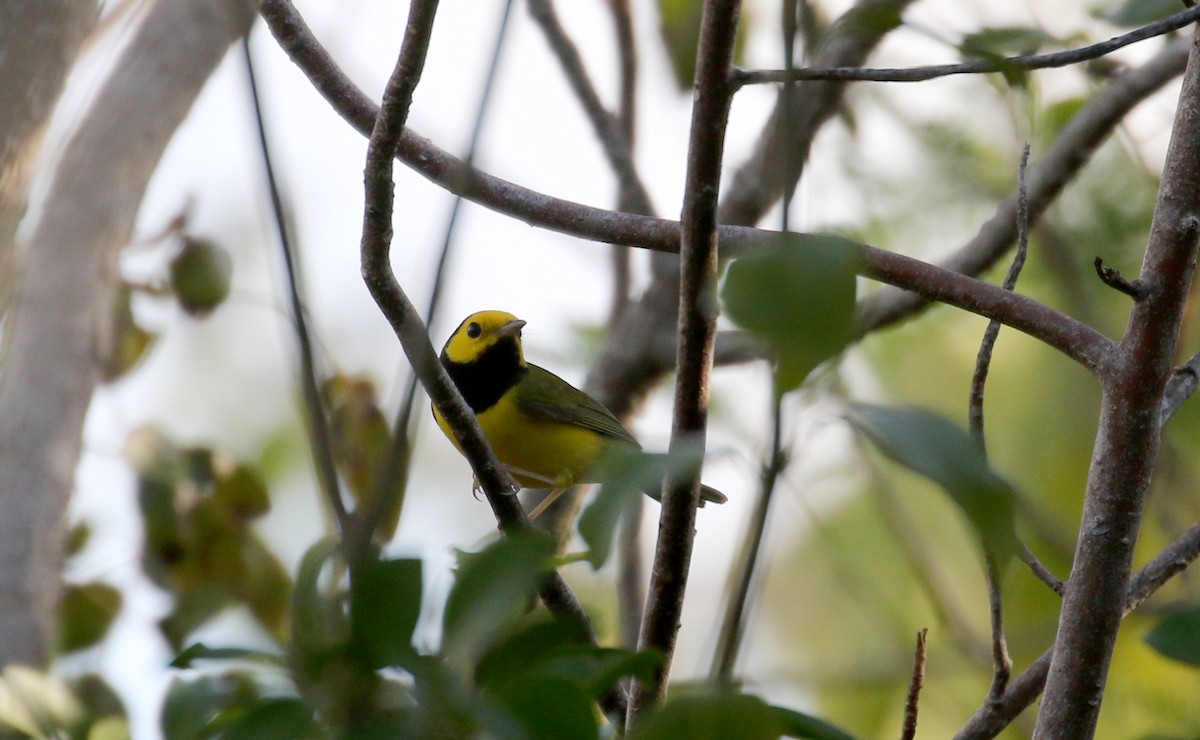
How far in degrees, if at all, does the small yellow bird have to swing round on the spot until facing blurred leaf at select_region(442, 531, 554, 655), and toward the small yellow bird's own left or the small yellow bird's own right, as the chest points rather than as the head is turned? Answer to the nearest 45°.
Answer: approximately 45° to the small yellow bird's own left

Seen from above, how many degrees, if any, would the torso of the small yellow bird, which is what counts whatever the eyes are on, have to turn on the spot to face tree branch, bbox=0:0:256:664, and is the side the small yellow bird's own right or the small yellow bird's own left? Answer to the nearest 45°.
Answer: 0° — it already faces it

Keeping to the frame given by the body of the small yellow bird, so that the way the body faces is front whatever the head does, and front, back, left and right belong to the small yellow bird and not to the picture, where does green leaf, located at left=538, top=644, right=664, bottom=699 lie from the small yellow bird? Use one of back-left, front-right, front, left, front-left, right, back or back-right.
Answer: front-left

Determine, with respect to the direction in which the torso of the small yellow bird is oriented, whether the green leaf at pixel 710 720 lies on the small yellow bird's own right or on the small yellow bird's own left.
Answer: on the small yellow bird's own left

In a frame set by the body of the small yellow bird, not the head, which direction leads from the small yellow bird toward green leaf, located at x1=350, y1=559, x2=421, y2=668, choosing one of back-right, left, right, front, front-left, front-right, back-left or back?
front-left

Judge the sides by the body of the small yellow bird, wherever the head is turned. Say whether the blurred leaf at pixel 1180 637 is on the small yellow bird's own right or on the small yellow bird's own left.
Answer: on the small yellow bird's own left
